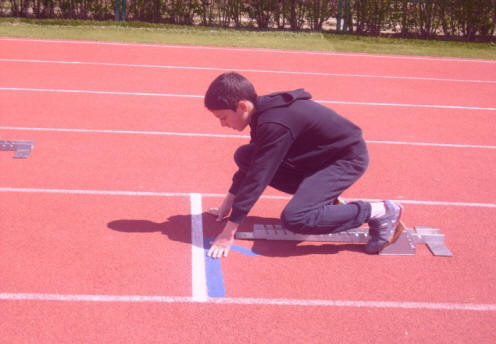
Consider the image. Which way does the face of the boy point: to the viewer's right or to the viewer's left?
to the viewer's left

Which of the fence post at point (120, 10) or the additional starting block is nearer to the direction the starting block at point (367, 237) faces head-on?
the additional starting block

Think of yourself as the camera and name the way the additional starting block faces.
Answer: facing to the left of the viewer

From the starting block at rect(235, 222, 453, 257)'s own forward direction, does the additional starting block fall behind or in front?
in front

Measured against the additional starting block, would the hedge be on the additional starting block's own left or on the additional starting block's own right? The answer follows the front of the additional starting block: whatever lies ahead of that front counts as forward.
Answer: on the additional starting block's own right

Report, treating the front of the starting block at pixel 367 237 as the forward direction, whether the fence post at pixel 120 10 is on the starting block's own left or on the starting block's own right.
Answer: on the starting block's own right

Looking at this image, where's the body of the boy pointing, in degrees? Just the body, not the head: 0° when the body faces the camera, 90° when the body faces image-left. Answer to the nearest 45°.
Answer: approximately 90°

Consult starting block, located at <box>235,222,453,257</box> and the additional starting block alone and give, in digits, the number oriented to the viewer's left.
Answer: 2

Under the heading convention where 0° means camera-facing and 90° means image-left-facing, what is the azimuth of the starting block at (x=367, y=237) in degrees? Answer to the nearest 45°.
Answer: approximately 90°
